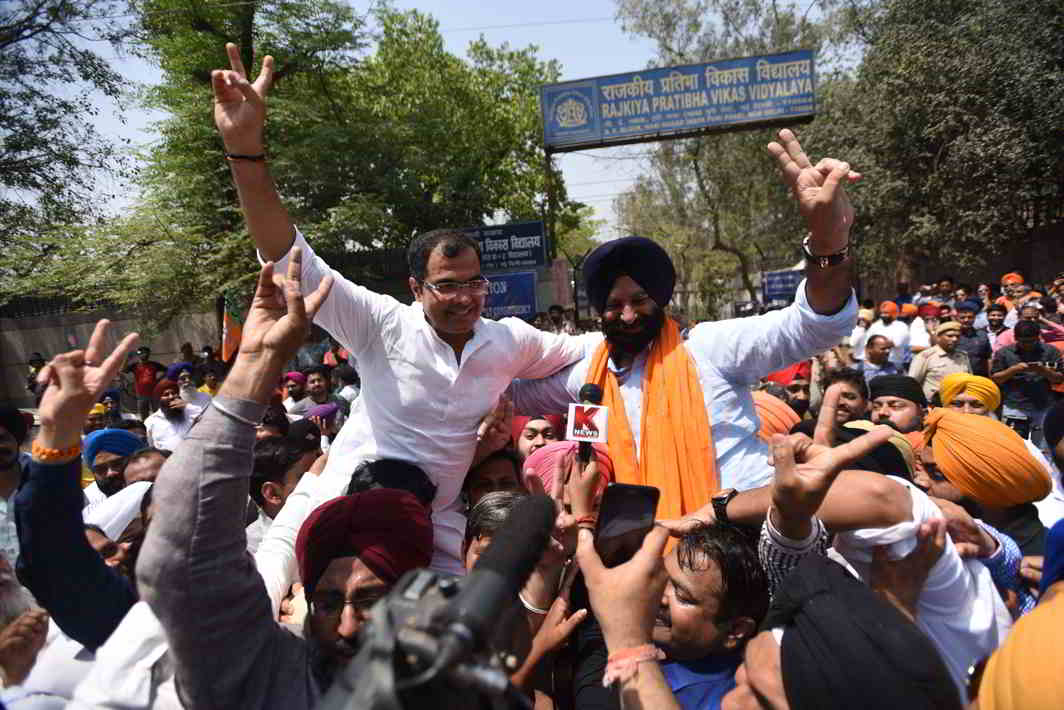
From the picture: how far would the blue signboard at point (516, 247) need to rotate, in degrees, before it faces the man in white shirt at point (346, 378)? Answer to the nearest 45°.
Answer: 0° — it already faces them

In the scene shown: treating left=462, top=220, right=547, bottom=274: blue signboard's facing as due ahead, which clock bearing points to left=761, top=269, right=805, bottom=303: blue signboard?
left=761, top=269, right=805, bottom=303: blue signboard is roughly at 8 o'clock from left=462, top=220, right=547, bottom=274: blue signboard.

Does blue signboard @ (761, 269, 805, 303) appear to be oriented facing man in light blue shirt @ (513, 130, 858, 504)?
yes

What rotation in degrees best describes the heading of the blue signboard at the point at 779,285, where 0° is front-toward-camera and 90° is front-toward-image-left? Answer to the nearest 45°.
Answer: approximately 0°

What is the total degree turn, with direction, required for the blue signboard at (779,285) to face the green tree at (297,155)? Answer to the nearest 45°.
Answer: approximately 45° to its right

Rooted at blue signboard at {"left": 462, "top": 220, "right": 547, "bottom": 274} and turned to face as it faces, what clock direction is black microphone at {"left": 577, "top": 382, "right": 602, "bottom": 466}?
The black microphone is roughly at 12 o'clock from the blue signboard.

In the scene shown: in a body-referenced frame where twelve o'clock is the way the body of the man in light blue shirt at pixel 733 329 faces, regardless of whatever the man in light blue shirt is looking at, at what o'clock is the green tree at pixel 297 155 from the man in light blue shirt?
The green tree is roughly at 5 o'clock from the man in light blue shirt.

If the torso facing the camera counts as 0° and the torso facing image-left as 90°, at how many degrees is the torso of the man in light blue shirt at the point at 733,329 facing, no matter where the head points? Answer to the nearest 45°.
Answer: approximately 0°

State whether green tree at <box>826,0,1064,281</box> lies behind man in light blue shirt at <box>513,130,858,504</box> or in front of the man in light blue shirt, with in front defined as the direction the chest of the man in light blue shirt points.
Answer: behind

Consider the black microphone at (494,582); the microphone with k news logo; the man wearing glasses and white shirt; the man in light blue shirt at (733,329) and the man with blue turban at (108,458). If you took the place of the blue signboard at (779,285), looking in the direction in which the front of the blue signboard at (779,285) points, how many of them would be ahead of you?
5
